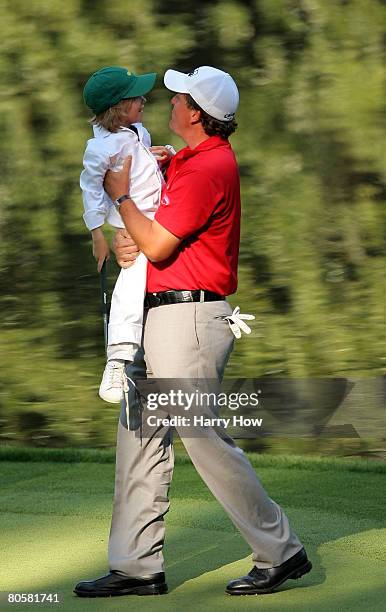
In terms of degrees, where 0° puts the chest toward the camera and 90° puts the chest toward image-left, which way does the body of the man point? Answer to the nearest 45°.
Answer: approximately 90°

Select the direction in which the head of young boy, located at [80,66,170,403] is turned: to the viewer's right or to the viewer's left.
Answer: to the viewer's right

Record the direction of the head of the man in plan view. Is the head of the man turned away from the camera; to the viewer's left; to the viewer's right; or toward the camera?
to the viewer's left
